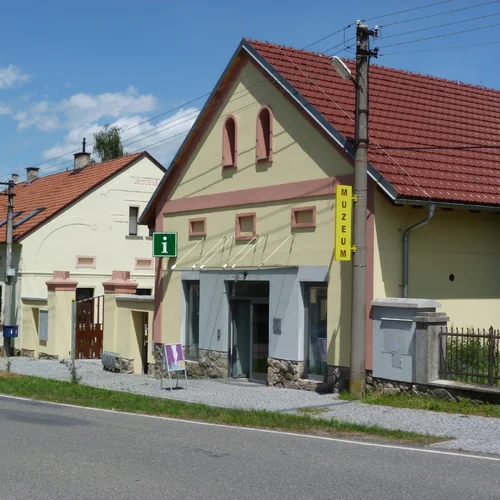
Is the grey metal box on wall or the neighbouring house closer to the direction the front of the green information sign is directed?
the grey metal box on wall

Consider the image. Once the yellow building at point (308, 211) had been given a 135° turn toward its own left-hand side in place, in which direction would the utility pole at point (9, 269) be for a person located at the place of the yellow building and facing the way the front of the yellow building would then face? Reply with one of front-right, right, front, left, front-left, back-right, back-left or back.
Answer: back-left

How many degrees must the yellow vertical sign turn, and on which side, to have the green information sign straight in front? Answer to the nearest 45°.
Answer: approximately 135° to its right

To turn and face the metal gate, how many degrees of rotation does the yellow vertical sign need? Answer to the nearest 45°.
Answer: approximately 135° to its right

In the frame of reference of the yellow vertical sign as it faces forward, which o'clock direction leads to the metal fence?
The metal fence is roughly at 10 o'clock from the yellow vertical sign.

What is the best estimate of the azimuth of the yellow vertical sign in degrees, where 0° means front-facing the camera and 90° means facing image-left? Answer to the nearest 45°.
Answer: approximately 0°

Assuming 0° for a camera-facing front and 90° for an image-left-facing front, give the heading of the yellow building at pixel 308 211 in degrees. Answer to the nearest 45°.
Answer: approximately 45°

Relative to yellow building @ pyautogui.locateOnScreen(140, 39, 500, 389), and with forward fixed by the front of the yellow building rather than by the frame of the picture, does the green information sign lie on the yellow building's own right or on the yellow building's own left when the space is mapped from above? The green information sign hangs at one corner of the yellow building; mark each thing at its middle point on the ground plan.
on the yellow building's own right

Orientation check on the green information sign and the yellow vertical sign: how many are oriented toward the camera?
2

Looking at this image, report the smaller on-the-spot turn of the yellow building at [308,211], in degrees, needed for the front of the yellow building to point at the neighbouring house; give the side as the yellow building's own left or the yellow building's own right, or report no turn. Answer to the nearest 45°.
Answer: approximately 90° to the yellow building's own right
